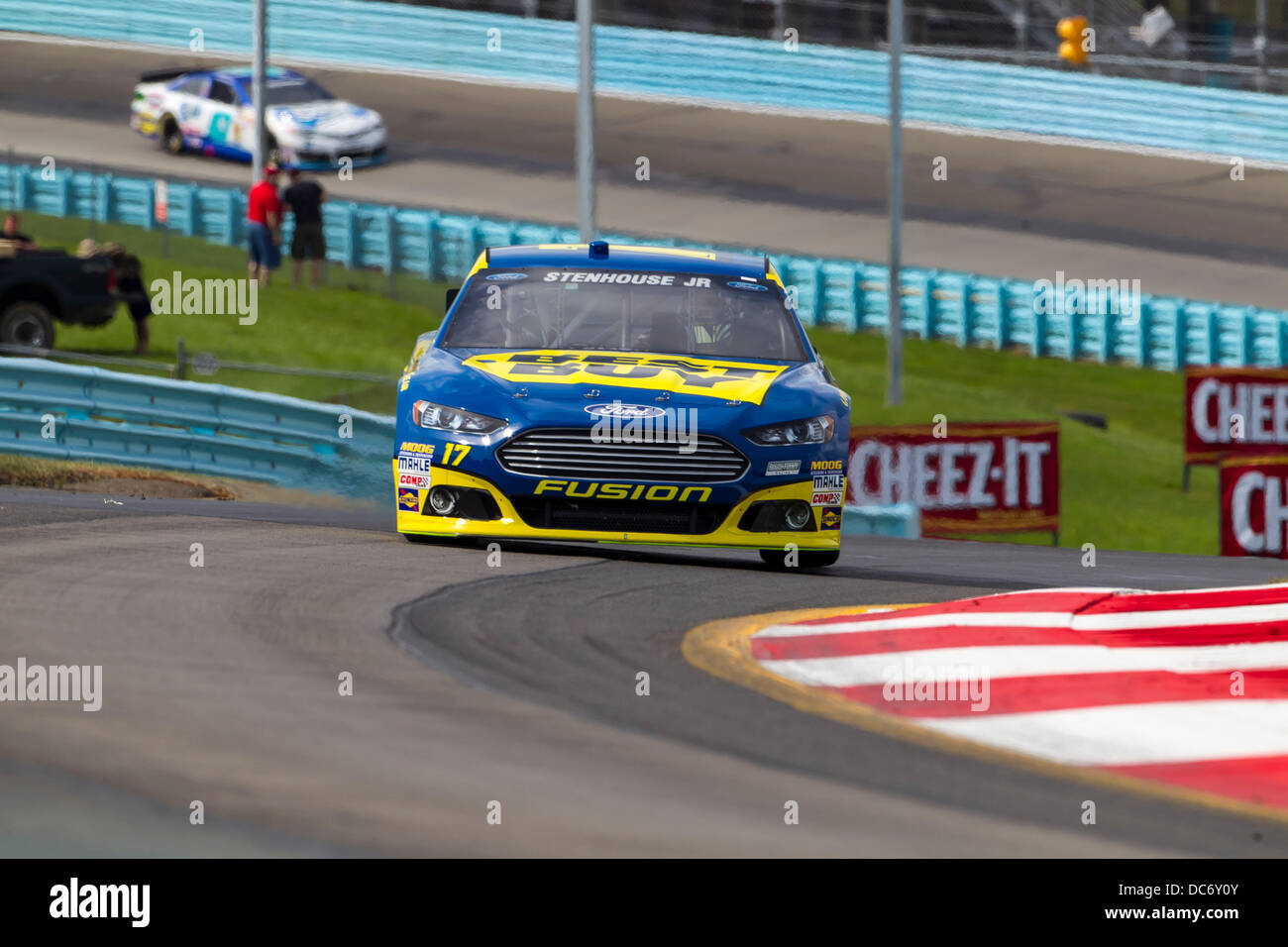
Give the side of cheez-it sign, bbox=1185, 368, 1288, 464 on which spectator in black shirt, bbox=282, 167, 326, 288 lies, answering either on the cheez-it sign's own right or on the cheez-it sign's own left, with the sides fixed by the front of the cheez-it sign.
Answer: on the cheez-it sign's own right

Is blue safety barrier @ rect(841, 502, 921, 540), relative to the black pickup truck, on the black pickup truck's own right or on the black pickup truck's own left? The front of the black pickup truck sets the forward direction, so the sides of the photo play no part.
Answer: on the black pickup truck's own left

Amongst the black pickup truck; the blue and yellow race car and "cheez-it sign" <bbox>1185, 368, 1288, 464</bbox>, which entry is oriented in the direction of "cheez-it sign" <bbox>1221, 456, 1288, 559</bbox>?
"cheez-it sign" <bbox>1185, 368, 1288, 464</bbox>

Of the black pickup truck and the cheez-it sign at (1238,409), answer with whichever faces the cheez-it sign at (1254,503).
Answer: the cheez-it sign at (1238,409)

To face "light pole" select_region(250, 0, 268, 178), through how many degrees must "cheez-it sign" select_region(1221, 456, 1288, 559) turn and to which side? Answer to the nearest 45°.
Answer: approximately 135° to its right

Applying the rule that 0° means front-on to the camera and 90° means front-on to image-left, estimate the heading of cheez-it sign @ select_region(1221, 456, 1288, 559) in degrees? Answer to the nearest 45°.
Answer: approximately 0°

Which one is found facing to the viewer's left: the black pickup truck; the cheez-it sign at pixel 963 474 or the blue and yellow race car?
the black pickup truck

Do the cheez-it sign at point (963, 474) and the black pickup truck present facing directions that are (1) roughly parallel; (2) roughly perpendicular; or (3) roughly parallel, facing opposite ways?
roughly perpendicular
